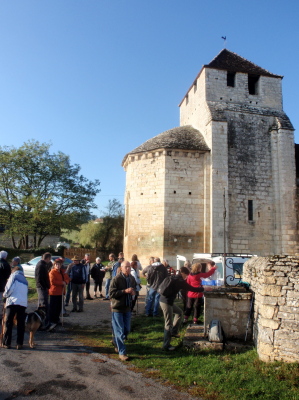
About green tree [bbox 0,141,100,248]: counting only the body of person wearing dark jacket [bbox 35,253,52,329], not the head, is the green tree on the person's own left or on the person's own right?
on the person's own left

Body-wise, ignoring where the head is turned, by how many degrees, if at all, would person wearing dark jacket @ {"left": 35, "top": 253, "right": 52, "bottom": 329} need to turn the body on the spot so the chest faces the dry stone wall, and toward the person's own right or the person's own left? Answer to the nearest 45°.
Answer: approximately 45° to the person's own right

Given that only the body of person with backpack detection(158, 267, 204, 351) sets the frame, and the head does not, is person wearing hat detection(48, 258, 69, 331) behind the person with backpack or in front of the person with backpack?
behind

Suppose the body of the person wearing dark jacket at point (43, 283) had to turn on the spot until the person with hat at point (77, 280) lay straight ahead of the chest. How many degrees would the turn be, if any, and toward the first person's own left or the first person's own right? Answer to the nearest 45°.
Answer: approximately 45° to the first person's own left

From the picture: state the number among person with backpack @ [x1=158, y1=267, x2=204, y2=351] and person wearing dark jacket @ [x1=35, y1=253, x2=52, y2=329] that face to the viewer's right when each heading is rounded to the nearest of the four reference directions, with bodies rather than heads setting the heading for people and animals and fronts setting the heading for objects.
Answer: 2

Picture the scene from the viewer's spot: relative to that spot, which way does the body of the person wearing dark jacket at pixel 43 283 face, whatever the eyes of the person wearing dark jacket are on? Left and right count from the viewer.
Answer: facing to the right of the viewer

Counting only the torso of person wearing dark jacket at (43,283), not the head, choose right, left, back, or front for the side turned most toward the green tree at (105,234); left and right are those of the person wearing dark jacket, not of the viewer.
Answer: left

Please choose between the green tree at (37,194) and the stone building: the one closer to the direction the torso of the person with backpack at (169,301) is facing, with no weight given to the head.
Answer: the stone building

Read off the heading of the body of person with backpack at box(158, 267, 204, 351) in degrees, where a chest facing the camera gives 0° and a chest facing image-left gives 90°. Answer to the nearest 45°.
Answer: approximately 270°
